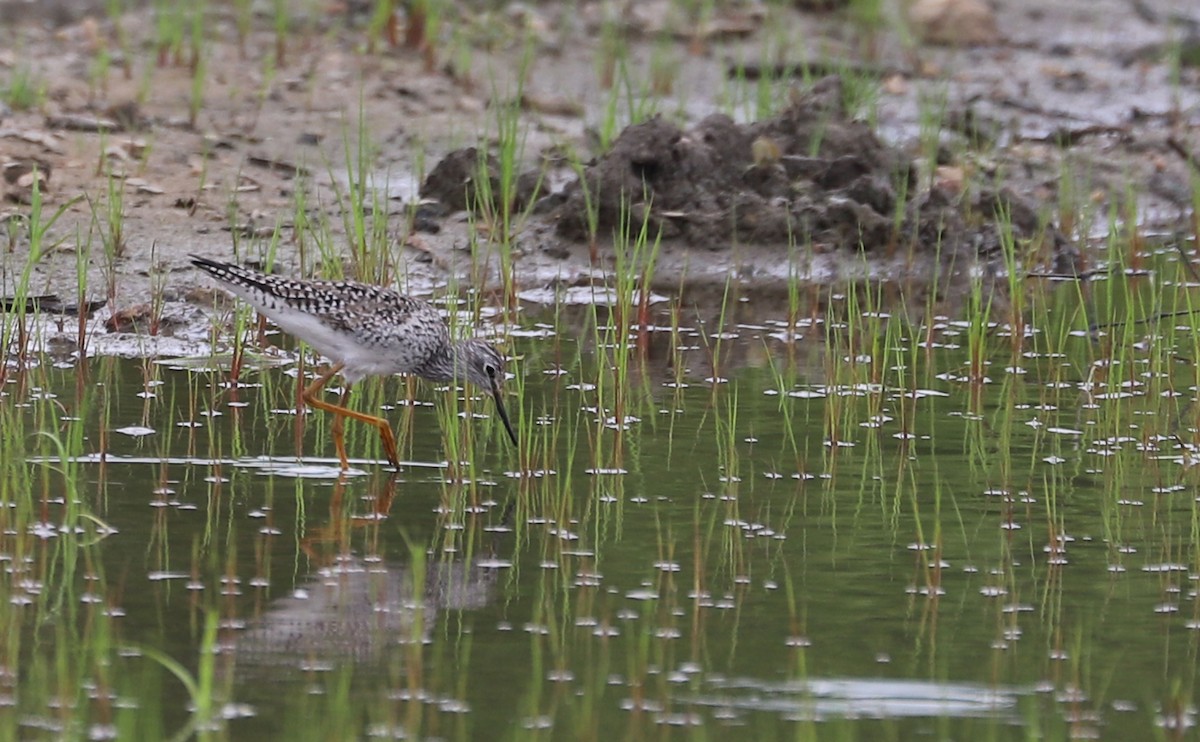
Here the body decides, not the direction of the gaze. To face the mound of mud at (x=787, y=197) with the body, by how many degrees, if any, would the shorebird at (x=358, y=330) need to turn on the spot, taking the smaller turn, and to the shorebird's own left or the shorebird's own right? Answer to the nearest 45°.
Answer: approximately 45° to the shorebird's own left

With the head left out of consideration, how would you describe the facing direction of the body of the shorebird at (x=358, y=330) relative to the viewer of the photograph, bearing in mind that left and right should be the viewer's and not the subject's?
facing to the right of the viewer
